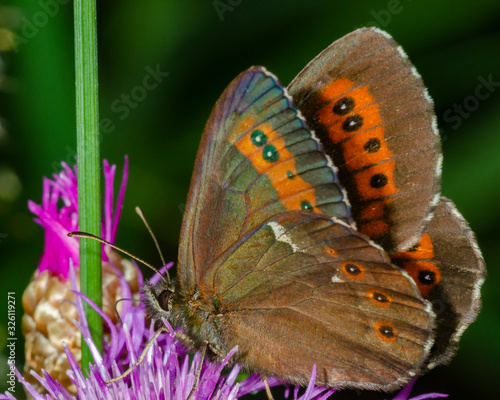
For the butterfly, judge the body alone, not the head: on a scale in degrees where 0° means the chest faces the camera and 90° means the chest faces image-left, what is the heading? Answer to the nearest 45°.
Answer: approximately 90°
